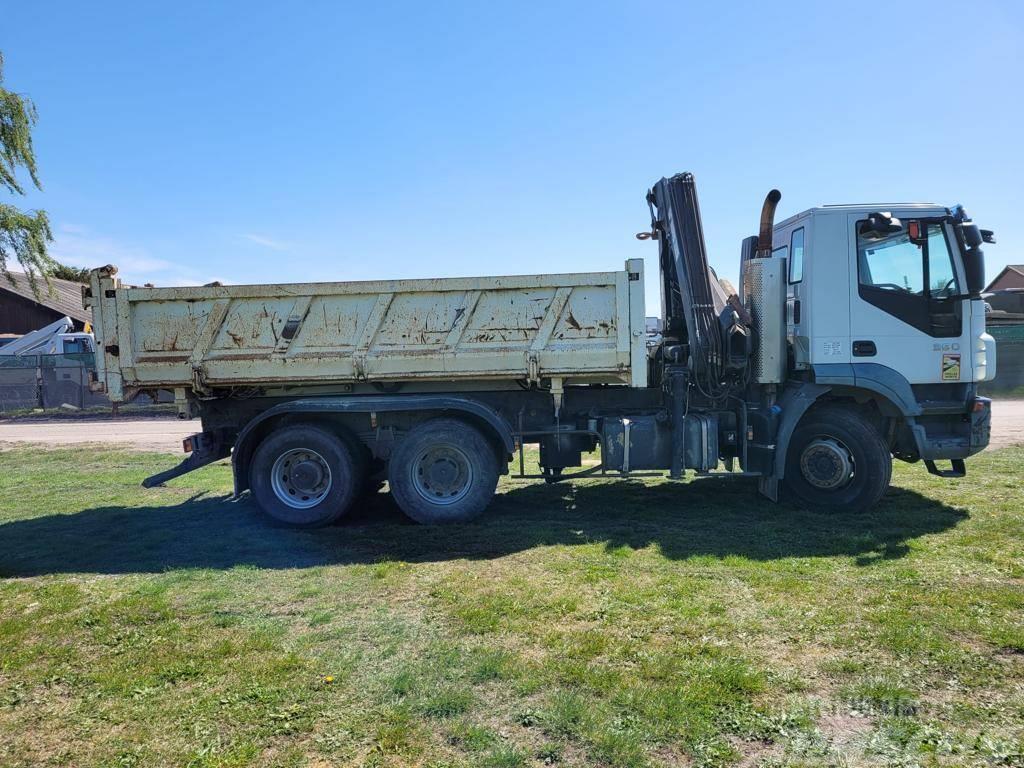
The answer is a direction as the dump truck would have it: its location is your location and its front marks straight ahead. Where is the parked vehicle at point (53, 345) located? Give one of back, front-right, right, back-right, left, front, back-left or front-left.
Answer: back-left

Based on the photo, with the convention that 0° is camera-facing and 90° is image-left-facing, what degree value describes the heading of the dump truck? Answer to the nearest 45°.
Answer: approximately 270°

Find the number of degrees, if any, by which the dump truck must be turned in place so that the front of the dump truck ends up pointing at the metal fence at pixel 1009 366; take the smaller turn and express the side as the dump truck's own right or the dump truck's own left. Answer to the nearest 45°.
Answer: approximately 45° to the dump truck's own left

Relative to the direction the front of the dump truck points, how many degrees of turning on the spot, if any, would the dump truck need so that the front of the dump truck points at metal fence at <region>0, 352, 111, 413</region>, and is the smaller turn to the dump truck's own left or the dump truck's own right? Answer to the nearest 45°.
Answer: approximately 135° to the dump truck's own left

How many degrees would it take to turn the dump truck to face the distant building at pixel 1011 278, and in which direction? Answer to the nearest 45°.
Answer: approximately 45° to its left

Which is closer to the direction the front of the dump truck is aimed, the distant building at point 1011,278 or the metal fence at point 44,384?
the distant building

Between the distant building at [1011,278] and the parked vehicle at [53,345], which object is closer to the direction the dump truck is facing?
the distant building

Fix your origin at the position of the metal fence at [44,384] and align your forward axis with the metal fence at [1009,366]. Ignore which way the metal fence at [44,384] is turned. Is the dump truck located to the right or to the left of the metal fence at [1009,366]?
right

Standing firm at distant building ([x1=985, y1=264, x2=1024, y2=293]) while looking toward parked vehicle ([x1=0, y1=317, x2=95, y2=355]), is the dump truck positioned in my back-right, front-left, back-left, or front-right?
front-left
